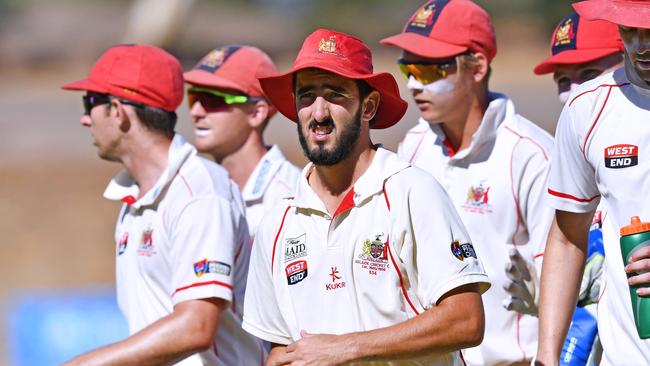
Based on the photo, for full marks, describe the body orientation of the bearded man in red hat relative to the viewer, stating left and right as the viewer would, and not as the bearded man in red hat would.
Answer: facing the viewer and to the left of the viewer

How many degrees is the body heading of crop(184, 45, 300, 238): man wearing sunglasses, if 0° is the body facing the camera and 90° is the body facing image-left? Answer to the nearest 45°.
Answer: approximately 45°

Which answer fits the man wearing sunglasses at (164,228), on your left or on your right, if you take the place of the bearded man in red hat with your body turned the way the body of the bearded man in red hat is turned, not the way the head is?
on your right

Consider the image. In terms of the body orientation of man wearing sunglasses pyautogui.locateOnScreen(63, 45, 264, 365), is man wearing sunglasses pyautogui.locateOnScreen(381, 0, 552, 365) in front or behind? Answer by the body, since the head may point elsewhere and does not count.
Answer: behind

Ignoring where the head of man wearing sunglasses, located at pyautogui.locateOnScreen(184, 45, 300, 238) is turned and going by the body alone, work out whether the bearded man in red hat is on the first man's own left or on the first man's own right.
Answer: on the first man's own left

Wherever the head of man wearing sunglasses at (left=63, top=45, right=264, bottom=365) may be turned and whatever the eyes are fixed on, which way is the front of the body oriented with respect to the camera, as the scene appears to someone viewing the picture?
to the viewer's left

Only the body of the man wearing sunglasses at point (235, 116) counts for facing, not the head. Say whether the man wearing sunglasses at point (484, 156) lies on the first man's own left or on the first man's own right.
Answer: on the first man's own left

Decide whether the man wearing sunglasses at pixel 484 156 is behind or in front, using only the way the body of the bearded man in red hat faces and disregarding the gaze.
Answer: behind

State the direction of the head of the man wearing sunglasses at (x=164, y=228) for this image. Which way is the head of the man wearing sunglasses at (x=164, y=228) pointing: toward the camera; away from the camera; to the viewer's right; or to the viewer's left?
to the viewer's left

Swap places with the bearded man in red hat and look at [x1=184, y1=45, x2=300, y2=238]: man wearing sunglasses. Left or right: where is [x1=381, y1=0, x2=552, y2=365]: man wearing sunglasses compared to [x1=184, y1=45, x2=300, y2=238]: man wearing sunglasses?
right
